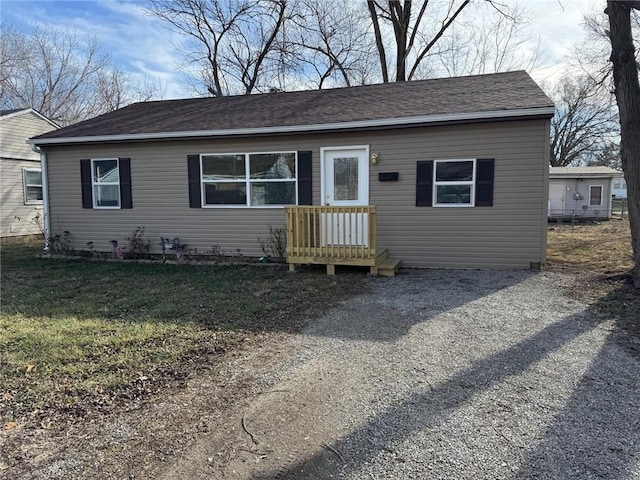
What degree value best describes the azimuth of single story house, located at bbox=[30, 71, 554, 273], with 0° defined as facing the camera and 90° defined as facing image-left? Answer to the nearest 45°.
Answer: approximately 0°

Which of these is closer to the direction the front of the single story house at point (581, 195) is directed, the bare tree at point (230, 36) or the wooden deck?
the wooden deck

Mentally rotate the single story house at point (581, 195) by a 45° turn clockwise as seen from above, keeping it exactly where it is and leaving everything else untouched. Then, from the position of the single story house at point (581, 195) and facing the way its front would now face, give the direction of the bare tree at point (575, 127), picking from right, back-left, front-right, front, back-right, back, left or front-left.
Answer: back-right

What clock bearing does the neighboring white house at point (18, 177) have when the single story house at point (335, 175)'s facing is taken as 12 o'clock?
The neighboring white house is roughly at 4 o'clock from the single story house.

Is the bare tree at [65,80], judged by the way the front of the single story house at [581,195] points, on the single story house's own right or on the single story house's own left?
on the single story house's own right

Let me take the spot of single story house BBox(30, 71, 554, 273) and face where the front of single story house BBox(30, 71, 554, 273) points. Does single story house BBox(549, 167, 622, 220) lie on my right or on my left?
on my left

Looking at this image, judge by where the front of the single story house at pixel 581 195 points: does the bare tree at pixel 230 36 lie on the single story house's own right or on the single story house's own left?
on the single story house's own right

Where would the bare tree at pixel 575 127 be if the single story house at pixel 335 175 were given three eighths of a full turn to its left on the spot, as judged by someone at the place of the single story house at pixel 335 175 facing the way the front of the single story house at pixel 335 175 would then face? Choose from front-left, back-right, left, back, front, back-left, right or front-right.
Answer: front

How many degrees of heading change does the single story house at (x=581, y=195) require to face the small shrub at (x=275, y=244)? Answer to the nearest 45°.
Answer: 0° — it already faces it

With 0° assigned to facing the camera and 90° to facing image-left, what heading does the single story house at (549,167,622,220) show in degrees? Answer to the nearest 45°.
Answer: approximately 0°

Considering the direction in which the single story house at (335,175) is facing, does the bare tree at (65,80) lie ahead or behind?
behind

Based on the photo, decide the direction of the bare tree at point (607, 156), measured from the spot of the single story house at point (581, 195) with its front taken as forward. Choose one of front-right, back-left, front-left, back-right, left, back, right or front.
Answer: back

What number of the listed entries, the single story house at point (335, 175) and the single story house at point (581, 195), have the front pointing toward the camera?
2
